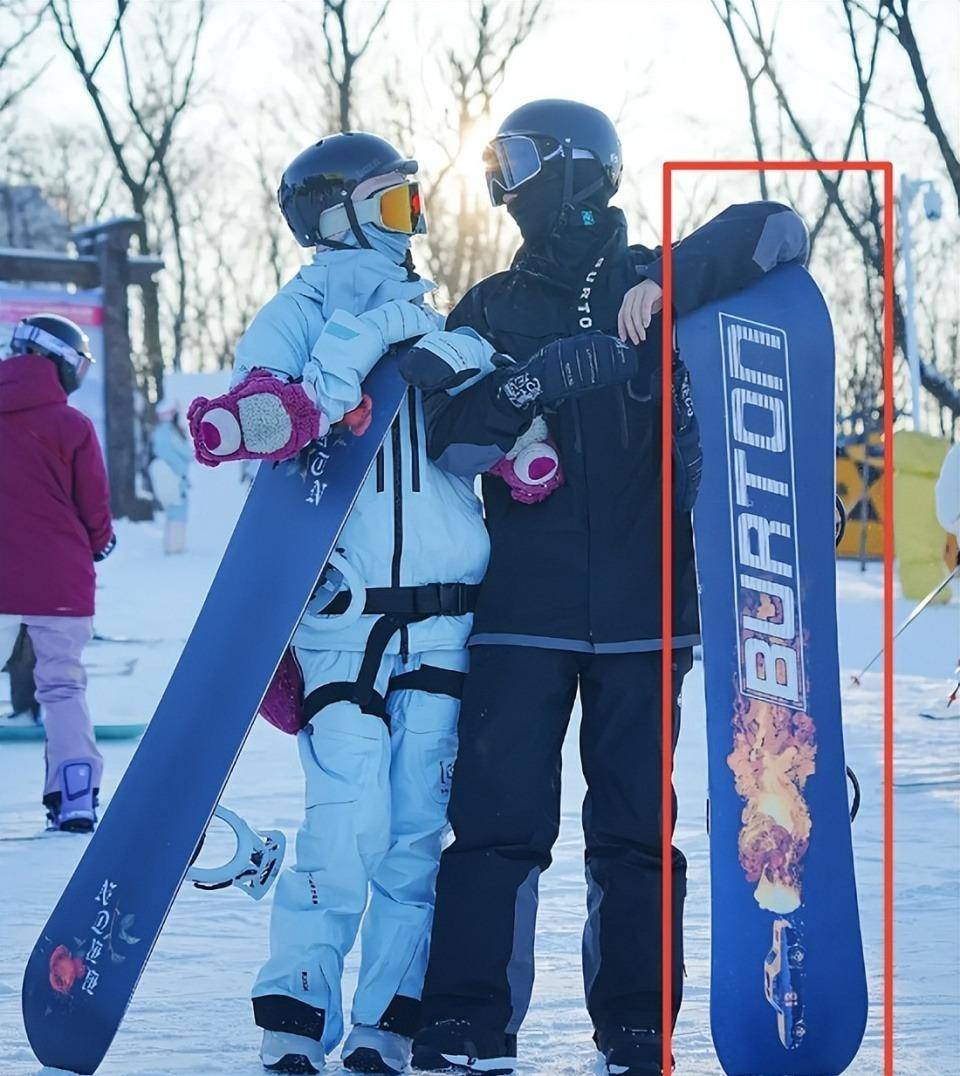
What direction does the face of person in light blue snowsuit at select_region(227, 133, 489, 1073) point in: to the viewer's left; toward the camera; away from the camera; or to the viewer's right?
to the viewer's right

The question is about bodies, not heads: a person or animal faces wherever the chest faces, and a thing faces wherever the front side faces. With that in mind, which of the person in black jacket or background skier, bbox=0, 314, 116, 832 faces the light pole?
the background skier

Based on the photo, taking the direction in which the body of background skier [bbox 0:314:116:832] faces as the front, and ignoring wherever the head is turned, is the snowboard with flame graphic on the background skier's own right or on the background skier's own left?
on the background skier's own right

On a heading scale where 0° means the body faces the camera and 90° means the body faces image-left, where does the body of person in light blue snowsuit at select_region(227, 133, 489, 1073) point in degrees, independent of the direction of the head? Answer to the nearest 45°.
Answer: approximately 0°

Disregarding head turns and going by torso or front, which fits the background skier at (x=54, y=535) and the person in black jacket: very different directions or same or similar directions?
very different directions

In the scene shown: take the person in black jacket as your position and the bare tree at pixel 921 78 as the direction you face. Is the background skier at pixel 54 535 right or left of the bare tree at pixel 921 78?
left

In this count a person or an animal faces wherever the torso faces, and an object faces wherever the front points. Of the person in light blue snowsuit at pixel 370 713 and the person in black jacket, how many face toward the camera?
2

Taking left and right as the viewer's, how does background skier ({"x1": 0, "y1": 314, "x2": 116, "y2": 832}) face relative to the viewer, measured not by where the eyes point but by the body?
facing away from the viewer and to the right of the viewer

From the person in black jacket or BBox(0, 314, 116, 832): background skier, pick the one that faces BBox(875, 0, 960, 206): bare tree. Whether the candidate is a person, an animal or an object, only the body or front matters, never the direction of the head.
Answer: the background skier

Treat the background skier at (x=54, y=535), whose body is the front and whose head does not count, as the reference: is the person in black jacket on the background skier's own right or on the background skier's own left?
on the background skier's own right
